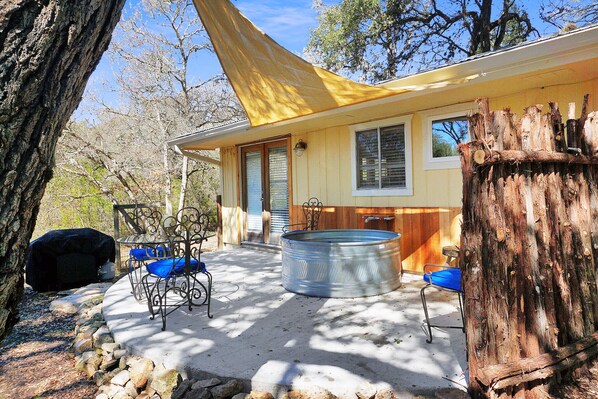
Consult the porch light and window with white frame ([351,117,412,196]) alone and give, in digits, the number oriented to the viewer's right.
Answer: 0

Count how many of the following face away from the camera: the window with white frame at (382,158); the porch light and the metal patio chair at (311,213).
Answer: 0

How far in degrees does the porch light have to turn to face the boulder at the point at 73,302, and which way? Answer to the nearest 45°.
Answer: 0° — it already faces it

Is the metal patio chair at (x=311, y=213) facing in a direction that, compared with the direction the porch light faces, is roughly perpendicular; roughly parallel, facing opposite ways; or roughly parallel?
roughly parallel

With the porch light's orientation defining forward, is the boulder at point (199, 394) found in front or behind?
in front

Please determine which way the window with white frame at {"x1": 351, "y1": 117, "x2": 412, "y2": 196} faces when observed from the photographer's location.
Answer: facing the viewer and to the left of the viewer

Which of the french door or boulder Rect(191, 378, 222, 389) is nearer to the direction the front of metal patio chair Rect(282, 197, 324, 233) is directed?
the boulder

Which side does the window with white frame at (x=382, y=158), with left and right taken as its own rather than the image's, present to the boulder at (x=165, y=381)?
front

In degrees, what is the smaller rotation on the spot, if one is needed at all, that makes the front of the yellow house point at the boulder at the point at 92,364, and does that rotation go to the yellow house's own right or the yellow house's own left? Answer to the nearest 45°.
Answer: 0° — it already faces it

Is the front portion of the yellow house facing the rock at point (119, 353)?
yes

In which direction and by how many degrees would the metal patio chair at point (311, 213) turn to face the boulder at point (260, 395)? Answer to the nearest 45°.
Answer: approximately 45° to its left

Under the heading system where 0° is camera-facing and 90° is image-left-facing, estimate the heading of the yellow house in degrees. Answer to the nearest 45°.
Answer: approximately 45°

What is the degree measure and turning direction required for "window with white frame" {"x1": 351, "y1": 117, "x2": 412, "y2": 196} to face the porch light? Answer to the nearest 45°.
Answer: approximately 90° to its right

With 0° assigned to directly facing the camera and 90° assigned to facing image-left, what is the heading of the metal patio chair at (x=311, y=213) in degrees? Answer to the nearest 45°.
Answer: approximately 45°

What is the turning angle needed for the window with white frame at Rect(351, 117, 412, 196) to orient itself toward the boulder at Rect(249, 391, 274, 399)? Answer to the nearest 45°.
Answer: approximately 45° to its left

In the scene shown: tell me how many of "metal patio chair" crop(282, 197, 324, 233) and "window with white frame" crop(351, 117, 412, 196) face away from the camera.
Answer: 0

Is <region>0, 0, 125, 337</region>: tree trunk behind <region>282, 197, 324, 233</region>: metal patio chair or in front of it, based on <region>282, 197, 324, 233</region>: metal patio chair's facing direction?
in front

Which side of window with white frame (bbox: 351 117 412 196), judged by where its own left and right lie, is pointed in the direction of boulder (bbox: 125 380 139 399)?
front
